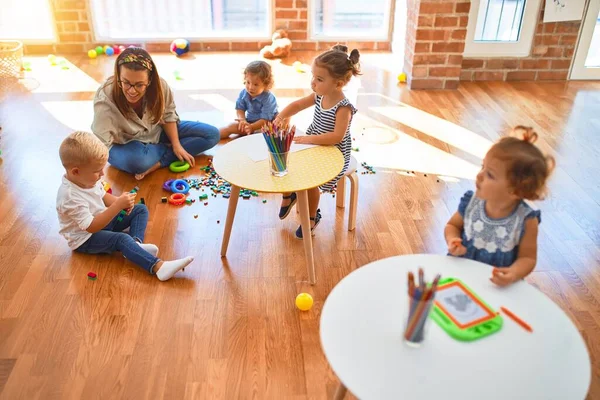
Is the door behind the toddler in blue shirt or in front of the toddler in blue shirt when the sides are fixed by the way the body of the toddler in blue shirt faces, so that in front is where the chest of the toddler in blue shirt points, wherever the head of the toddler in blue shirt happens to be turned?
behind

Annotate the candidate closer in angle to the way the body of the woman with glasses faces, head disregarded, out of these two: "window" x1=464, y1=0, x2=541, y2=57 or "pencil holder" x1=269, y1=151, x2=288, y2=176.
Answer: the pencil holder

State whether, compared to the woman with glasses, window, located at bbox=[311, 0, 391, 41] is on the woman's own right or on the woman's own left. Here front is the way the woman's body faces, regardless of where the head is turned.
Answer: on the woman's own left

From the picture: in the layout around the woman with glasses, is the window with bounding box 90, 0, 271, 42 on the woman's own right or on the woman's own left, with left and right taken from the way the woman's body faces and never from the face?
on the woman's own left

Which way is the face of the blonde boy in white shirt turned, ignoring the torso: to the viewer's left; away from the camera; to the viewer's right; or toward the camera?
to the viewer's right

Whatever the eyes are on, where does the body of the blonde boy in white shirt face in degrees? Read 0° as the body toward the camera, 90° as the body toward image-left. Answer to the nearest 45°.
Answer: approximately 270°

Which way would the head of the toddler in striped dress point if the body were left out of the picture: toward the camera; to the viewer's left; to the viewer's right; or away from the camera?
to the viewer's left

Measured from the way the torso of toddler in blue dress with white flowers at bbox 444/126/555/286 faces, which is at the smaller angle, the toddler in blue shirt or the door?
the toddler in blue shirt

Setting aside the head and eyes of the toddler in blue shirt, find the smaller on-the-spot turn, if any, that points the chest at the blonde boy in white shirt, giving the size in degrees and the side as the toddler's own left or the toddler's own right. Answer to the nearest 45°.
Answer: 0° — they already face them
